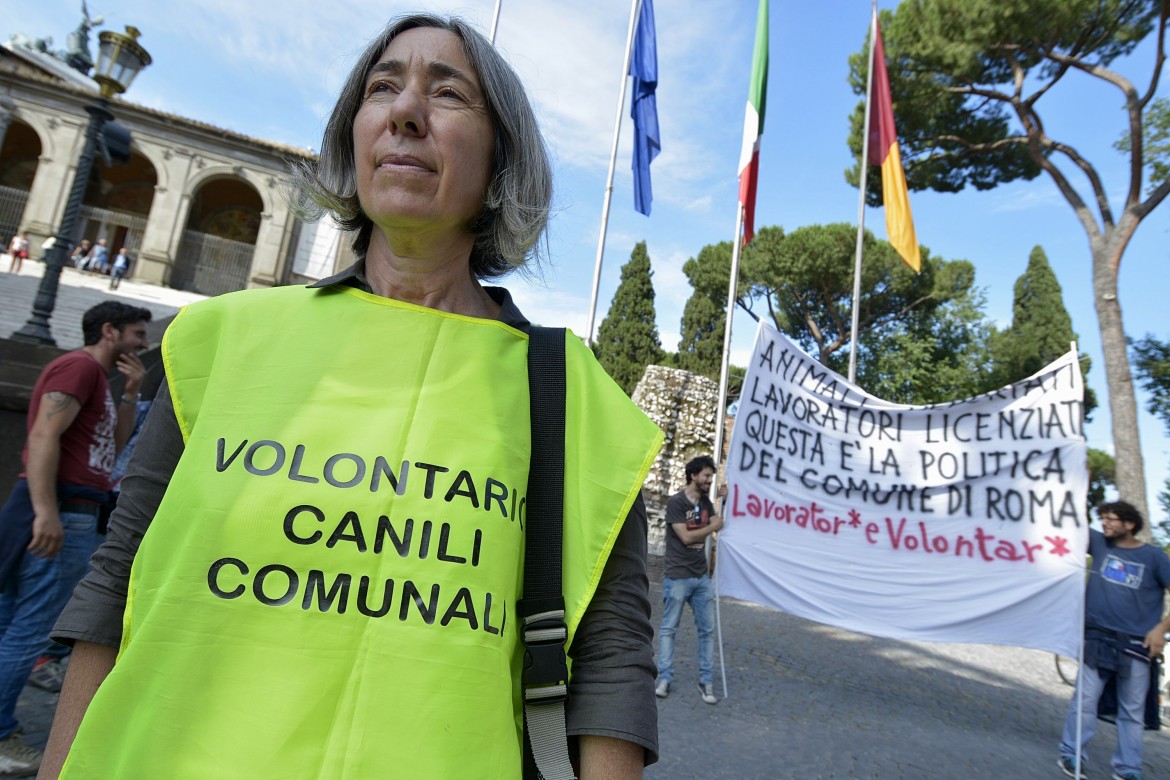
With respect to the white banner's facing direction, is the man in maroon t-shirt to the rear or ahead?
ahead

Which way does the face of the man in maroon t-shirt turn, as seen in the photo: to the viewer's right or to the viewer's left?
to the viewer's right
